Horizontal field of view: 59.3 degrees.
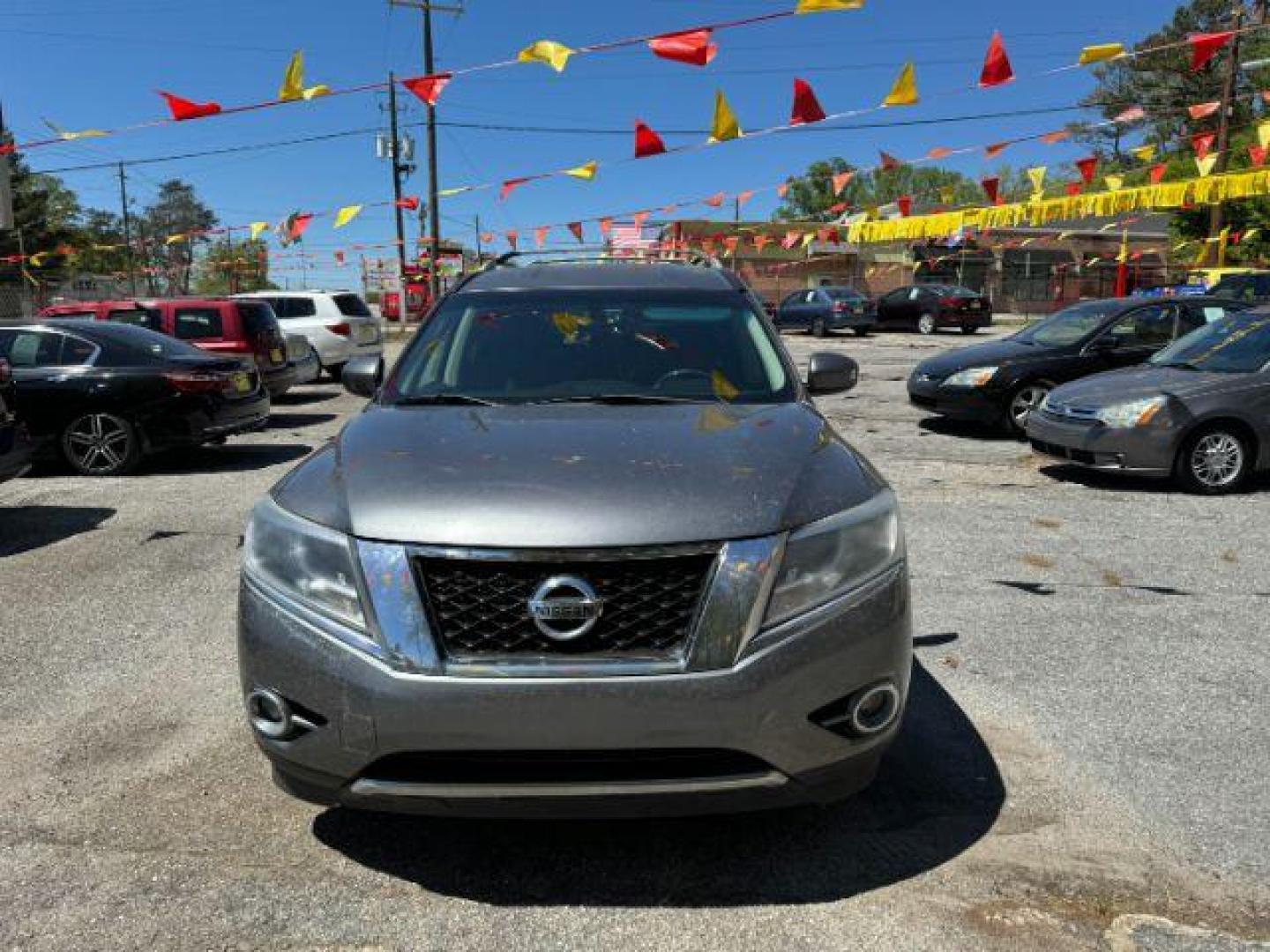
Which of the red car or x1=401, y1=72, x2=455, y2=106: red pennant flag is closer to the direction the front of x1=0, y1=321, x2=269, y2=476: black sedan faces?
the red car

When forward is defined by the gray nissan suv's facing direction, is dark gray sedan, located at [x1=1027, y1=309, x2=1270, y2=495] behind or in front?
behind

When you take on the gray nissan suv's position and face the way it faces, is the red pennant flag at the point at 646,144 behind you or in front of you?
behind

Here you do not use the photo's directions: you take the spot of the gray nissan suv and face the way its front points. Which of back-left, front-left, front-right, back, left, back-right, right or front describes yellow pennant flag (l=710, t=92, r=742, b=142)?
back

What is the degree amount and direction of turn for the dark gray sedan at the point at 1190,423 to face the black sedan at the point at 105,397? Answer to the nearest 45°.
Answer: approximately 45° to its right

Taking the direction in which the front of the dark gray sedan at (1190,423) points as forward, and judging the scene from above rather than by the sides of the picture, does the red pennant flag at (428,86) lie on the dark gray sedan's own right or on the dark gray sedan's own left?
on the dark gray sedan's own right

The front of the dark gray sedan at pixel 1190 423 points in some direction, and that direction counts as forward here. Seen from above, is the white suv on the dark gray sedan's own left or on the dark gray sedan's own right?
on the dark gray sedan's own right

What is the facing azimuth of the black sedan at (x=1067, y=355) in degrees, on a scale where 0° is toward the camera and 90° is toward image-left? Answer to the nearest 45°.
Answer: approximately 45°

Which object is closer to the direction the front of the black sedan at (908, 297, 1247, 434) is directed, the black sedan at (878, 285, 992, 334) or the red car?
the red car

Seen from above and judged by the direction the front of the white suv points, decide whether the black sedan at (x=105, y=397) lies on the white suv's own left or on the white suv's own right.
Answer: on the white suv's own left

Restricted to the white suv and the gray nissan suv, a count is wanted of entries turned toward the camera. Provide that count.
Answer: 1

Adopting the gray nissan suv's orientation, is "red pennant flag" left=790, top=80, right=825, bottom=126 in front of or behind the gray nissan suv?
behind

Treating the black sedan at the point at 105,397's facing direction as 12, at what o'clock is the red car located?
The red car is roughly at 2 o'clock from the black sedan.

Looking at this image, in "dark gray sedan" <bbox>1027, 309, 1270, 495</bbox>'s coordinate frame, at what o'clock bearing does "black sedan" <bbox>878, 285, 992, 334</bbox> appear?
The black sedan is roughly at 4 o'clock from the dark gray sedan.

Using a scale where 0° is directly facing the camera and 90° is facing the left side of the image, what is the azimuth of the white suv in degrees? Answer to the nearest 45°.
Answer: approximately 135°

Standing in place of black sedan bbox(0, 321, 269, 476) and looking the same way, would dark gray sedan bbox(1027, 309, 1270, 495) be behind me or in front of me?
behind
